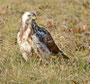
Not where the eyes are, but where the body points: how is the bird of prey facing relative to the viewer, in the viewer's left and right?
facing the viewer and to the left of the viewer
